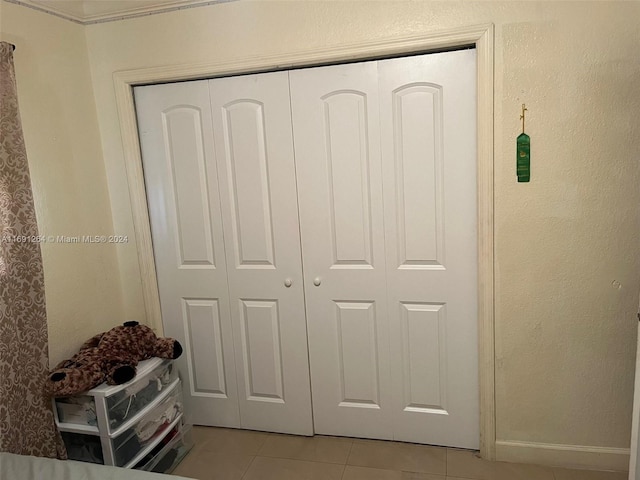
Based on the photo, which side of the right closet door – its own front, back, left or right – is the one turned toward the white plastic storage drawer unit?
right

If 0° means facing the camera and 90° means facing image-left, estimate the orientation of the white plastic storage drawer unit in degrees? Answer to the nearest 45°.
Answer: approximately 315°

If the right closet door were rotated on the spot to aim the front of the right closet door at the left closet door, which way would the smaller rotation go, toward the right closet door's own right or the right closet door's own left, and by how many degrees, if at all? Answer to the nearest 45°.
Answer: approximately 90° to the right closet door's own right

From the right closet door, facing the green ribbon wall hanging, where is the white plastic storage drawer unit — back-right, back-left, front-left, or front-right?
back-right

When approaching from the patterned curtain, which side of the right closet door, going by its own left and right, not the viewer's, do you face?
right

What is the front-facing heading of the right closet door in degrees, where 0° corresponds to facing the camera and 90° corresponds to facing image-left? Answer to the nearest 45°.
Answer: approximately 0°

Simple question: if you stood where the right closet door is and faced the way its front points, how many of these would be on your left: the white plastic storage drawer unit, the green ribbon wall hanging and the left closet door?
1

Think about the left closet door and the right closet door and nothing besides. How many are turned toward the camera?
2

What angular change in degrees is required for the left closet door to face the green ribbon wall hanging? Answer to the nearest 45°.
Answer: approximately 45° to its left

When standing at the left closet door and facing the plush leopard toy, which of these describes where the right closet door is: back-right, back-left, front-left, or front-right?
back-left

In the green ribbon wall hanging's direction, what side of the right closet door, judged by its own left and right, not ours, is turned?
left
